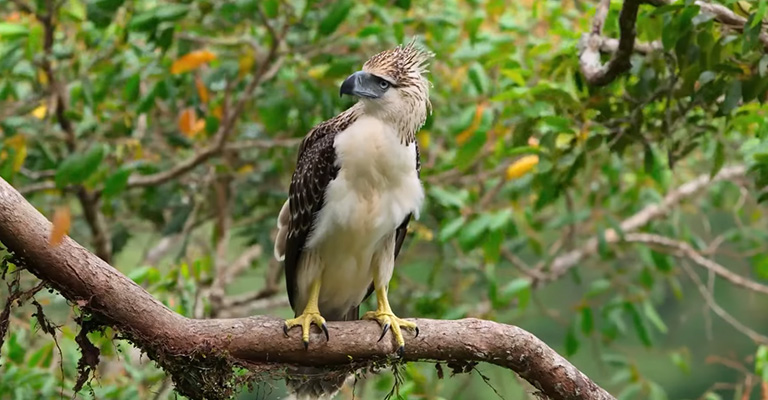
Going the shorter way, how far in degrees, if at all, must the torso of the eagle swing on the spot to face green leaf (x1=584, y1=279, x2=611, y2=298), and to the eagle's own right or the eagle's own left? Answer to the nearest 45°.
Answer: approximately 90° to the eagle's own left

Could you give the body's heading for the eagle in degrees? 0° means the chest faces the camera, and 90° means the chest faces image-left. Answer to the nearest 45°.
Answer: approximately 315°

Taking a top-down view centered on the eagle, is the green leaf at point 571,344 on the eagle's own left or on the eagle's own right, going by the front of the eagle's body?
on the eagle's own left

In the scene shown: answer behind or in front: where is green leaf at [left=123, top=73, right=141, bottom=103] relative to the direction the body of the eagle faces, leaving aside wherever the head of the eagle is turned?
behind

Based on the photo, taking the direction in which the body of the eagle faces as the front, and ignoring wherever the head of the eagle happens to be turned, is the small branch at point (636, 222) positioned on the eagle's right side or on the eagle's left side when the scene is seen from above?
on the eagle's left side

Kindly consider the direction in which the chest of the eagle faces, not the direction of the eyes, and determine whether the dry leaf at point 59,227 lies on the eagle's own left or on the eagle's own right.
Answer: on the eagle's own right

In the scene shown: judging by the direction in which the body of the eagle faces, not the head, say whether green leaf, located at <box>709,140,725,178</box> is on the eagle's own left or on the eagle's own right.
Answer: on the eagle's own left

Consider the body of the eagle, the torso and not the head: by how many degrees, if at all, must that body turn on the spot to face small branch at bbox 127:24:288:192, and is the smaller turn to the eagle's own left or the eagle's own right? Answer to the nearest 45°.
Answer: approximately 180°

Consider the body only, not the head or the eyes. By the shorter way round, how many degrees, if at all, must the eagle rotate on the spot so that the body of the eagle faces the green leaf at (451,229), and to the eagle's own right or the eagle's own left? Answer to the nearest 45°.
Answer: approximately 135° to the eagle's own left
